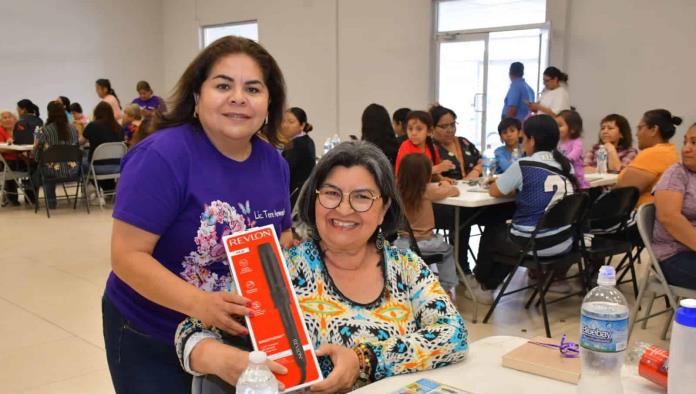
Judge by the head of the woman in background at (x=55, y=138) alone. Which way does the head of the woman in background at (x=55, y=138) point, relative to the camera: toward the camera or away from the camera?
away from the camera

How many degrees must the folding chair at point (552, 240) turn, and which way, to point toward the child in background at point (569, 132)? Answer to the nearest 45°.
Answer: approximately 45° to its right

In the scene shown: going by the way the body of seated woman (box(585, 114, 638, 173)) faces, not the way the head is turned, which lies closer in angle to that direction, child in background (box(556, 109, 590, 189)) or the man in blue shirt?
the child in background

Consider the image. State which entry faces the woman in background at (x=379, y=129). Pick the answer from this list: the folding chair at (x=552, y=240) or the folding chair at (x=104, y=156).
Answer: the folding chair at (x=552, y=240)

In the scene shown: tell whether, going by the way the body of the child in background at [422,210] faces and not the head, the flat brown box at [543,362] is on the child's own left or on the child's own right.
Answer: on the child's own right

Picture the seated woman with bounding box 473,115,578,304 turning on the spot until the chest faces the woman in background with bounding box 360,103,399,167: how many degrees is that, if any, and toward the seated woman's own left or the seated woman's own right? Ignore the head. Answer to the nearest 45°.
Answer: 0° — they already face them

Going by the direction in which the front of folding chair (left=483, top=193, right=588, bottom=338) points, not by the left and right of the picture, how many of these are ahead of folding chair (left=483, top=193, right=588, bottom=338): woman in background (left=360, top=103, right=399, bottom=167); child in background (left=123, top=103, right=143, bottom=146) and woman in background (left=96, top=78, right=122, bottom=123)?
3

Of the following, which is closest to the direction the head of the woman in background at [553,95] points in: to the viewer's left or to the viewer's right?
to the viewer's left

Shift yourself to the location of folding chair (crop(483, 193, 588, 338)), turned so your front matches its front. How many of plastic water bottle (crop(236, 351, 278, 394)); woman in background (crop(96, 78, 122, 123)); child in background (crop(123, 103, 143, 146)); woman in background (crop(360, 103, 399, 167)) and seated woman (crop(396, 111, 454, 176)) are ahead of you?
4

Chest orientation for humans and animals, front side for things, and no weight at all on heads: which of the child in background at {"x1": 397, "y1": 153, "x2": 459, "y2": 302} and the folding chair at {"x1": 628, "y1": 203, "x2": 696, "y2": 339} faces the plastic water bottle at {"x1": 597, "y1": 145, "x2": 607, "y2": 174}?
the child in background
